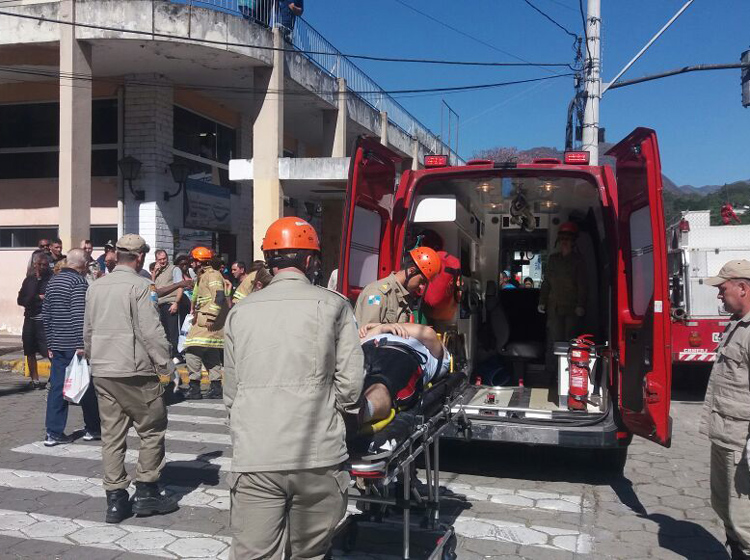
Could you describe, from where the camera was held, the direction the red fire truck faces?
facing away from the viewer

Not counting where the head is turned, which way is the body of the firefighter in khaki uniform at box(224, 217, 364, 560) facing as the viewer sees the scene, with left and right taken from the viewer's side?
facing away from the viewer

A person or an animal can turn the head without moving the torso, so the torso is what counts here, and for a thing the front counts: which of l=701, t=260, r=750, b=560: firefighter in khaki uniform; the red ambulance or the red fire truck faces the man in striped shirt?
the firefighter in khaki uniform

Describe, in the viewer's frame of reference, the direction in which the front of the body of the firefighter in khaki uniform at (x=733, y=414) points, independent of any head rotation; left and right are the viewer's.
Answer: facing to the left of the viewer

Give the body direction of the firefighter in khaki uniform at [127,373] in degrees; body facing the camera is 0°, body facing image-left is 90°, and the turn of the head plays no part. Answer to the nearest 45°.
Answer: approximately 225°

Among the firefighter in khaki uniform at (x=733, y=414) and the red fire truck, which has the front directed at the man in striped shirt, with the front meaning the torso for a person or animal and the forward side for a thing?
the firefighter in khaki uniform

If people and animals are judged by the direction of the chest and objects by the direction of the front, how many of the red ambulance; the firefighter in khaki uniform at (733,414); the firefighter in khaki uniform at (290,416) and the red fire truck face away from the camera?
3

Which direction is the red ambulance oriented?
away from the camera
